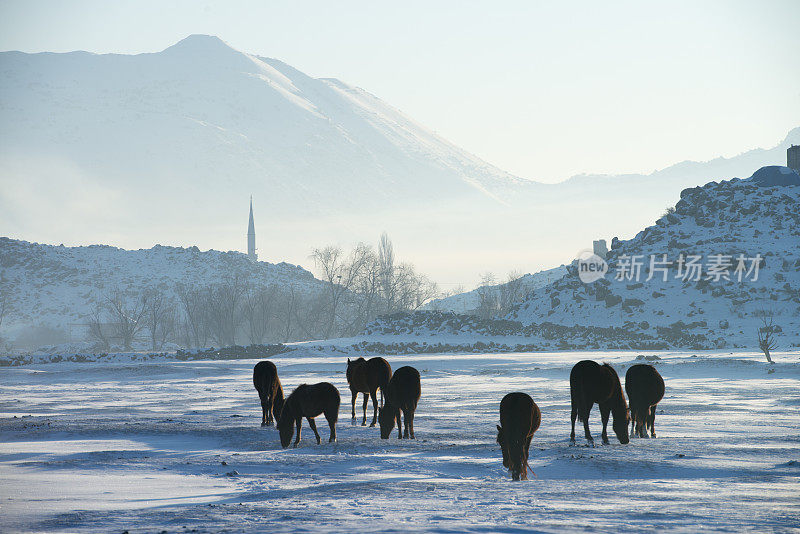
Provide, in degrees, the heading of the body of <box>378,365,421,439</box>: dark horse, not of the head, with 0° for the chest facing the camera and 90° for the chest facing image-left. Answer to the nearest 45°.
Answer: approximately 45°

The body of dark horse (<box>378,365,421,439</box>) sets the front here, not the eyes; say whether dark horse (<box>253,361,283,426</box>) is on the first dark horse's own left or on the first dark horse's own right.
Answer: on the first dark horse's own right

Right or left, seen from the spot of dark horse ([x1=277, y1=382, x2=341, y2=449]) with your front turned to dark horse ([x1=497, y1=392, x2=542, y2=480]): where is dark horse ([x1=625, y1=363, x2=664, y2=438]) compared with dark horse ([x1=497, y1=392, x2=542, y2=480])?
left

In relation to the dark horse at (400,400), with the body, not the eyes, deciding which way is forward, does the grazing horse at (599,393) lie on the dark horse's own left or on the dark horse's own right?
on the dark horse's own left

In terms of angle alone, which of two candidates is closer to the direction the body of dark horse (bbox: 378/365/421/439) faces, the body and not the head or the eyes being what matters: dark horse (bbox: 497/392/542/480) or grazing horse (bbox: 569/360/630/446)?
the dark horse

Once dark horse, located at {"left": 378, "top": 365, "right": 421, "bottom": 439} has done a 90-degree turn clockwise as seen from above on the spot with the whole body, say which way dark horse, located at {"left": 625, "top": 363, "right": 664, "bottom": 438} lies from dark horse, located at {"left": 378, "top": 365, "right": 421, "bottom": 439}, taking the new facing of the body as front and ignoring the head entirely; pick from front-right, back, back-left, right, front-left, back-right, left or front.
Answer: back-right
